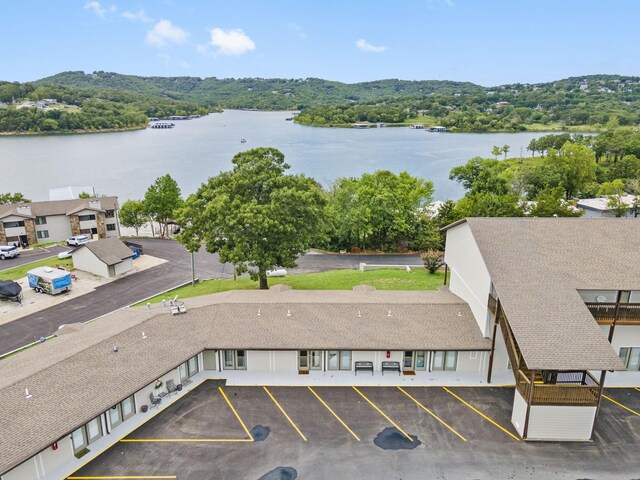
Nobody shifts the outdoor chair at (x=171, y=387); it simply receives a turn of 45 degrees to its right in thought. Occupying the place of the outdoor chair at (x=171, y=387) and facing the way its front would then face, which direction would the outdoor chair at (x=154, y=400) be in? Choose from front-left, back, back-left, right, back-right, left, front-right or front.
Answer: front-right

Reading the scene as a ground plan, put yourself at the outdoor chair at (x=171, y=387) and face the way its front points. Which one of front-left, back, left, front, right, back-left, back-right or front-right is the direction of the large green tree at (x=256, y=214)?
left

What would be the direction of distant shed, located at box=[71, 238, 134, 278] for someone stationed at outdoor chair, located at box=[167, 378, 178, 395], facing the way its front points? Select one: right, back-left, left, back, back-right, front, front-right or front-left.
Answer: back-left

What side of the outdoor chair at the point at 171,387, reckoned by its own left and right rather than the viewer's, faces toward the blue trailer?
back

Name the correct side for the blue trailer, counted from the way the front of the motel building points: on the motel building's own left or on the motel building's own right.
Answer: on the motel building's own right

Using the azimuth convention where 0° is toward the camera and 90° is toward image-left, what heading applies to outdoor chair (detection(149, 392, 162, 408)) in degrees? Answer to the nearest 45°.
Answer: approximately 315°

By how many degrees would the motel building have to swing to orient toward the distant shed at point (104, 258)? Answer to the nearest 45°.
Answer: approximately 135° to its right

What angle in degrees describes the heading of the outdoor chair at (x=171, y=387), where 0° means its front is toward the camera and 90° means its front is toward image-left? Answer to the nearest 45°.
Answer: approximately 315°

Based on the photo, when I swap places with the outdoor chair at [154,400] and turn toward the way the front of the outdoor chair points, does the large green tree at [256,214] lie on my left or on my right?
on my left

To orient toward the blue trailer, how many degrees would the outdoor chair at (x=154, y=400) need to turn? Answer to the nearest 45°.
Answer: approximately 135° to its left

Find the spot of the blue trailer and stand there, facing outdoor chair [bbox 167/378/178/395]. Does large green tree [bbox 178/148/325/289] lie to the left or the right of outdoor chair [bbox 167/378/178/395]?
left
